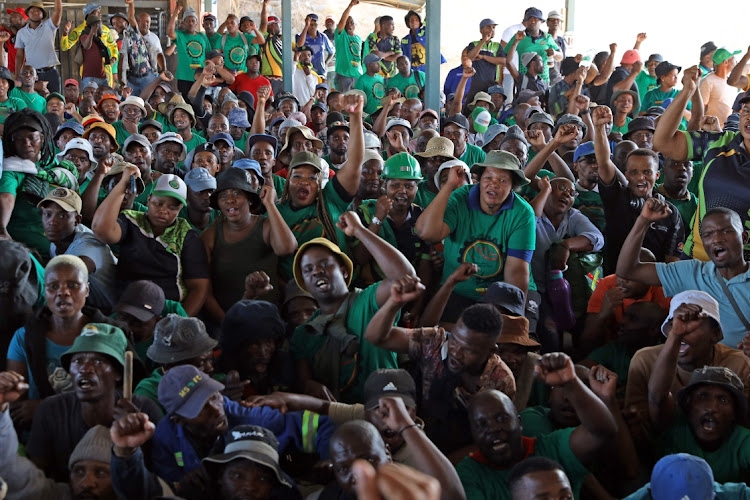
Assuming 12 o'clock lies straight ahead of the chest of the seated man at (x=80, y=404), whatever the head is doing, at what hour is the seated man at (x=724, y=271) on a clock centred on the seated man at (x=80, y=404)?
the seated man at (x=724, y=271) is roughly at 9 o'clock from the seated man at (x=80, y=404).

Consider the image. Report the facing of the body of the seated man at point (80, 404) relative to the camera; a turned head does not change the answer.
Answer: toward the camera

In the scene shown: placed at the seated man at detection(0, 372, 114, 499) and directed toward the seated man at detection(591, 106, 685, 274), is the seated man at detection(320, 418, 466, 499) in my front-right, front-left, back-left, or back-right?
front-right

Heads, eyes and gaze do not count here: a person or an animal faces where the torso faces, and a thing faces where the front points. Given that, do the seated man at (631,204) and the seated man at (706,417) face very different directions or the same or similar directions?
same or similar directions

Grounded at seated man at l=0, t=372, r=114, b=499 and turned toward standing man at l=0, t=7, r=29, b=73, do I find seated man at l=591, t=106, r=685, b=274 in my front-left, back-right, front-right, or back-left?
front-right

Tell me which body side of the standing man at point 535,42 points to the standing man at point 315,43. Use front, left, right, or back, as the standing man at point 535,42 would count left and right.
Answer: right

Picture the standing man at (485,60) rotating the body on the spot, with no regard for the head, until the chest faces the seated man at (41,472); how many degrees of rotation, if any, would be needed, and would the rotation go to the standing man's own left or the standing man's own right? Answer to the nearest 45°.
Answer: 0° — they already face them

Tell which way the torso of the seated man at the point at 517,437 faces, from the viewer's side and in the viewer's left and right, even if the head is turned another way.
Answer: facing the viewer and to the left of the viewer

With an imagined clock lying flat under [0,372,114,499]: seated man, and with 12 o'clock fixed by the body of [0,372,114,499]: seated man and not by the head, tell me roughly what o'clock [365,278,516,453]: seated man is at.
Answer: [365,278,516,453]: seated man is roughly at 9 o'clock from [0,372,114,499]: seated man.

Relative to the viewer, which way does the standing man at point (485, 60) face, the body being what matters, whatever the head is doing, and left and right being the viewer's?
facing the viewer

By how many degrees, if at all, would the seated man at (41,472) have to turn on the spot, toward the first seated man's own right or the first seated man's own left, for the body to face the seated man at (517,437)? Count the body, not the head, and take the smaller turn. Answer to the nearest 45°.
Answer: approximately 90° to the first seated man's own left

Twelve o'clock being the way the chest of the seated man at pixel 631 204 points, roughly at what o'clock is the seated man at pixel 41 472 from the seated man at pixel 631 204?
the seated man at pixel 41 472 is roughly at 1 o'clock from the seated man at pixel 631 204.

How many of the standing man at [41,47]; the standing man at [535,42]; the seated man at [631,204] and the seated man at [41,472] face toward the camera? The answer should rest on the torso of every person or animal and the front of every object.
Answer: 4

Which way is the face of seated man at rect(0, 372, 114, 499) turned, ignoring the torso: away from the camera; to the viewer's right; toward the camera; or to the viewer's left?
toward the camera

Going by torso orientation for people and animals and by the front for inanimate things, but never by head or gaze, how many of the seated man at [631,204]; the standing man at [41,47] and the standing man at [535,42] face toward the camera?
3

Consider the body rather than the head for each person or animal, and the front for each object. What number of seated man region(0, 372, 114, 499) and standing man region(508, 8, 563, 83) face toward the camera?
2

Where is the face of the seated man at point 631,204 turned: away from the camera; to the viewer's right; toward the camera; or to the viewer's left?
toward the camera
